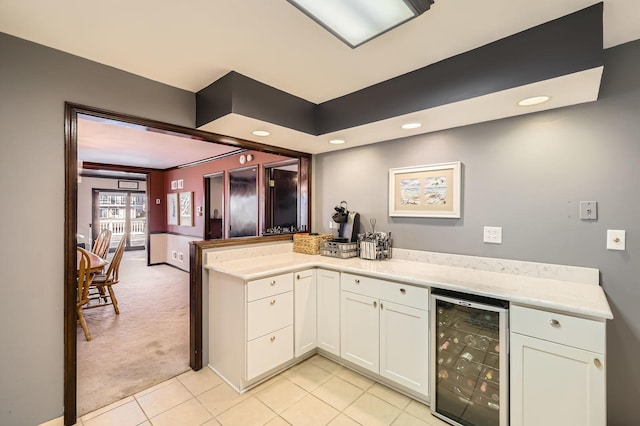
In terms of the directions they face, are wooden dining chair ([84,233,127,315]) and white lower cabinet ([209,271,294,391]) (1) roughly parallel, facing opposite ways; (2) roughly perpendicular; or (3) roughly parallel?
roughly perpendicular

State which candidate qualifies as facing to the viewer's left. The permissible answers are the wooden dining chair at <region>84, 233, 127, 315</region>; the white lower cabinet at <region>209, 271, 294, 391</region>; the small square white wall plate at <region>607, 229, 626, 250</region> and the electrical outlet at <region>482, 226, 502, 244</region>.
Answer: the wooden dining chair

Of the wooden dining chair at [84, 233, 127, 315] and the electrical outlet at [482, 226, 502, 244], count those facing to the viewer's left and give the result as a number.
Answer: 1

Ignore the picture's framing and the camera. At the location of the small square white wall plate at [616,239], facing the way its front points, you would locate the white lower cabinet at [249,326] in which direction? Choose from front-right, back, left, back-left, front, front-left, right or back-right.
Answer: front-right

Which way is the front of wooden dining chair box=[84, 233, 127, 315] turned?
to the viewer's left

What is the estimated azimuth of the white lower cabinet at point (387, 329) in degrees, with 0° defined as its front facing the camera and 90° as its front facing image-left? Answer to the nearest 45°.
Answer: approximately 45°

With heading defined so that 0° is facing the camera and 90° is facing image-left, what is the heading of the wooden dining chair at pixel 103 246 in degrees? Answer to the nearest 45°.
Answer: approximately 45°

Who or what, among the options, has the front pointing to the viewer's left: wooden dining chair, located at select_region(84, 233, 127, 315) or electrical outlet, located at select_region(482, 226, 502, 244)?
the wooden dining chair

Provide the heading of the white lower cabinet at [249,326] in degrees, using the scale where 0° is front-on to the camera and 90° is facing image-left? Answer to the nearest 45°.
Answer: approximately 315°

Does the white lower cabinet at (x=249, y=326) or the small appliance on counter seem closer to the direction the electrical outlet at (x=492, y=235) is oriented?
the white lower cabinet
